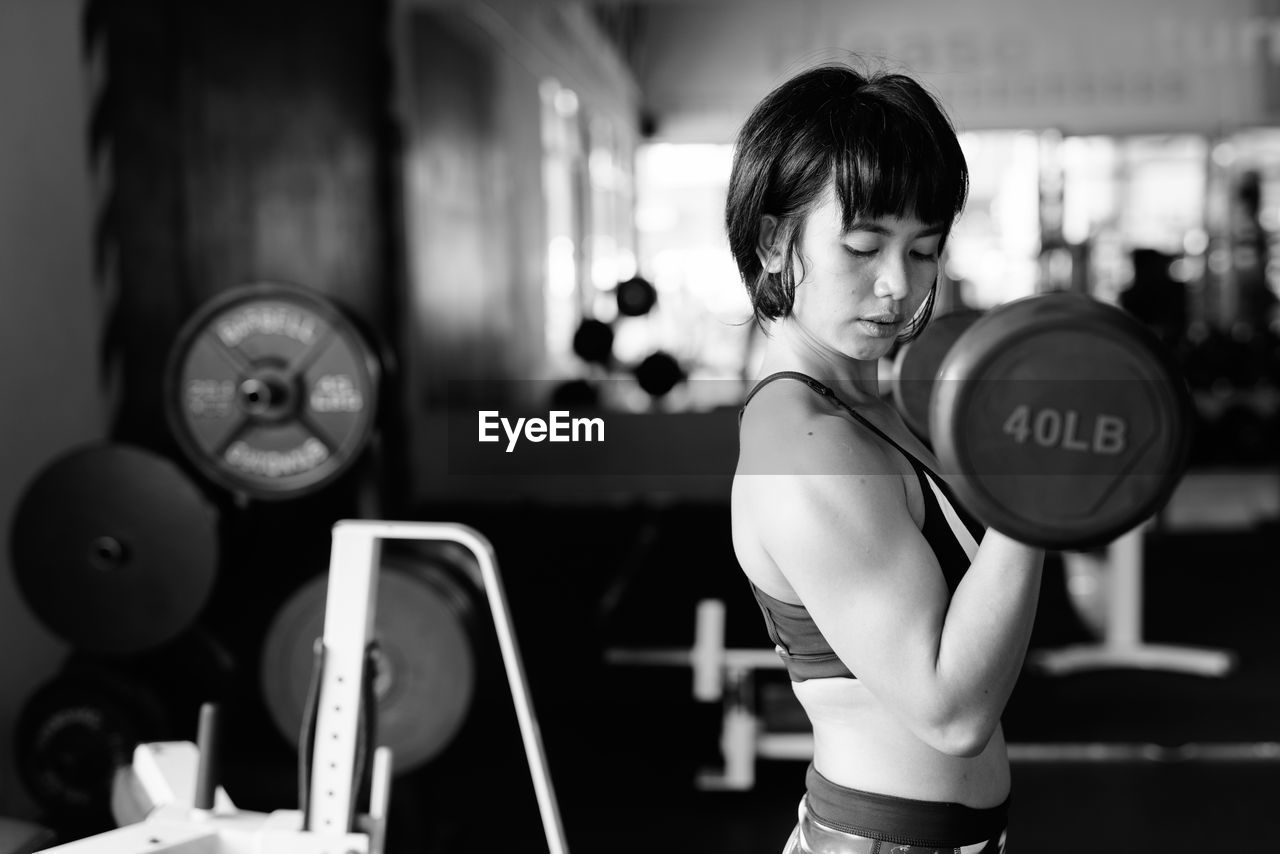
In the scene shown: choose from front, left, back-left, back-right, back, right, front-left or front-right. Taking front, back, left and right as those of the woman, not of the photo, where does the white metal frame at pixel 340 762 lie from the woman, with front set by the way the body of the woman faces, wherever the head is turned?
back-left

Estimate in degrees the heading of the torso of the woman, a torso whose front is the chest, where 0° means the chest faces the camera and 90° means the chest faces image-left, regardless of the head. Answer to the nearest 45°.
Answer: approximately 270°
